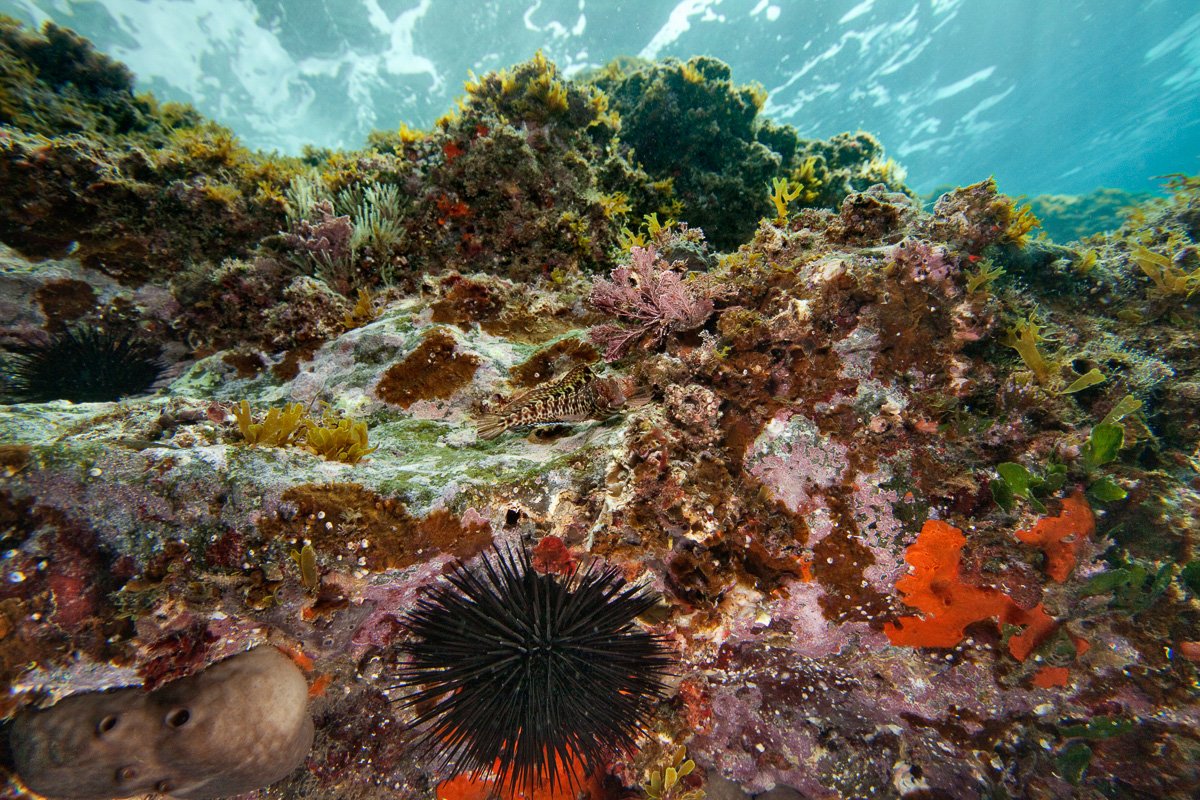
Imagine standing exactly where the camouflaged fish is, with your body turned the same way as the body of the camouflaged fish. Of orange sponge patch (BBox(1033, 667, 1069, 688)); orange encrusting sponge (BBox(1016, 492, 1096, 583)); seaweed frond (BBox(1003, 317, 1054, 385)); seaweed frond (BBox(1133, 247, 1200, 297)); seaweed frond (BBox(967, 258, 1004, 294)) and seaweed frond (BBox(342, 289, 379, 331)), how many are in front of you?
5

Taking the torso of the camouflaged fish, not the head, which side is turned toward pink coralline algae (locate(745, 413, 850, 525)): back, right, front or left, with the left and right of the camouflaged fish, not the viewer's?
front

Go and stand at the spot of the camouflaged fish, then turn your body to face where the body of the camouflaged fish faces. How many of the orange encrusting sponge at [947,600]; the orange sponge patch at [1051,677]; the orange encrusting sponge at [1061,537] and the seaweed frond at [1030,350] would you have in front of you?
4

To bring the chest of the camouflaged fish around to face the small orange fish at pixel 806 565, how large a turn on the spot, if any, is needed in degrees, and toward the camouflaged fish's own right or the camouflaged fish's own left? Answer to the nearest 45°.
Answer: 0° — it already faces it

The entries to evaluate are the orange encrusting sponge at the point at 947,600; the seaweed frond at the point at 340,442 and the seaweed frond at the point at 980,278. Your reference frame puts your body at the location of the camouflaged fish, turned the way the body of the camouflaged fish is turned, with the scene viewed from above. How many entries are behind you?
1

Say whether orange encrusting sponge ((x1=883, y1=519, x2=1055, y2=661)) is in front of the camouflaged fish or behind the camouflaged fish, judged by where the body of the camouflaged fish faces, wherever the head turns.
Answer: in front

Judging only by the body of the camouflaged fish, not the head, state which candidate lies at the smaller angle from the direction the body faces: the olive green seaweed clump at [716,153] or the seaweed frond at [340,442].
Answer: the olive green seaweed clump

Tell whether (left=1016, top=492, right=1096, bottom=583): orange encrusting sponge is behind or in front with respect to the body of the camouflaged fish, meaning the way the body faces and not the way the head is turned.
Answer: in front

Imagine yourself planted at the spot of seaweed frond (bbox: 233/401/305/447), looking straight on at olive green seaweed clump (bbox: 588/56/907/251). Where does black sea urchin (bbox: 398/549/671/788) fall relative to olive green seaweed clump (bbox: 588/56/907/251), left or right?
right

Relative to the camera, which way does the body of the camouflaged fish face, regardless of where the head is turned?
to the viewer's right

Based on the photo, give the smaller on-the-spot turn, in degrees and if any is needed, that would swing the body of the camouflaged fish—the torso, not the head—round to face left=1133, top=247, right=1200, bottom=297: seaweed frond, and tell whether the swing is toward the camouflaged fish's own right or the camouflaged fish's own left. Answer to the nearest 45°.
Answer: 0° — it already faces it

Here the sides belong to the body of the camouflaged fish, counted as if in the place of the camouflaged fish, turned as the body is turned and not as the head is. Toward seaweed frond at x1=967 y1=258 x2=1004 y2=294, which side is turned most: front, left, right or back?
front

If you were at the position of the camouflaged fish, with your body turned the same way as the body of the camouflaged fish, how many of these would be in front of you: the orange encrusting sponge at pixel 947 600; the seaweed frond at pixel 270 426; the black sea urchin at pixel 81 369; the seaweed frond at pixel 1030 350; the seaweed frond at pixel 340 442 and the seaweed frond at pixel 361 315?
2

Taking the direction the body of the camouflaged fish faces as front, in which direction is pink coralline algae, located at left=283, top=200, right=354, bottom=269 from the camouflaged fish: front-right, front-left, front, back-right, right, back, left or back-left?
back-left

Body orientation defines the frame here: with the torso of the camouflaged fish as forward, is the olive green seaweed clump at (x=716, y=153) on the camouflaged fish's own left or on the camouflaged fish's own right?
on the camouflaged fish's own left
